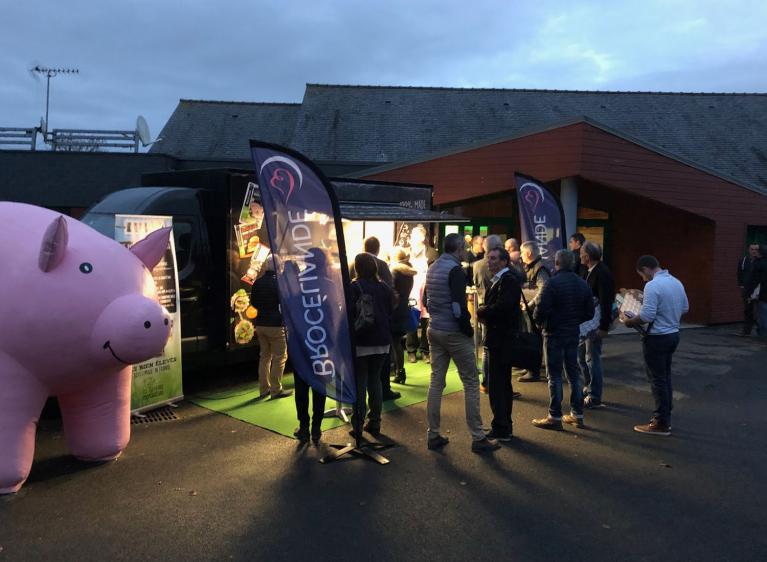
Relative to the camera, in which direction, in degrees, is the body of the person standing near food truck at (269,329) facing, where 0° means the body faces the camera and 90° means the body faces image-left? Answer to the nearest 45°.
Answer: approximately 225°

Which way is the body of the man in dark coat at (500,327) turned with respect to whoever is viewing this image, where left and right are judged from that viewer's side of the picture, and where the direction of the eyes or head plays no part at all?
facing to the left of the viewer

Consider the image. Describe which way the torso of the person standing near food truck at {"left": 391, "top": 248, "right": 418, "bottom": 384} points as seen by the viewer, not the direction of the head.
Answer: away from the camera

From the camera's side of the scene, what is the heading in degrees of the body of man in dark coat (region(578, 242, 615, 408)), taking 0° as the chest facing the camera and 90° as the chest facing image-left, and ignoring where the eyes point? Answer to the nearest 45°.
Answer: approximately 90°

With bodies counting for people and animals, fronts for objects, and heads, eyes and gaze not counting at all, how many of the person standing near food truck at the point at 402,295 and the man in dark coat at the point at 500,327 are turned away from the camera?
1

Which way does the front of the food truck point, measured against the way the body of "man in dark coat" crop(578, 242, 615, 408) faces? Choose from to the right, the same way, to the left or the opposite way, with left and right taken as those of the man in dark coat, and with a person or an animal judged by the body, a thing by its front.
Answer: to the left

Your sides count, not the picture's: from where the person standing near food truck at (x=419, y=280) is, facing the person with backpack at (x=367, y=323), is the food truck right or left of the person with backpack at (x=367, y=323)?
right

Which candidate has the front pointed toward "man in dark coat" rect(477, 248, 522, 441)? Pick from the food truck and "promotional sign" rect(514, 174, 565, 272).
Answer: the promotional sign

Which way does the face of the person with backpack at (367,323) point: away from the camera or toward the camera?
away from the camera

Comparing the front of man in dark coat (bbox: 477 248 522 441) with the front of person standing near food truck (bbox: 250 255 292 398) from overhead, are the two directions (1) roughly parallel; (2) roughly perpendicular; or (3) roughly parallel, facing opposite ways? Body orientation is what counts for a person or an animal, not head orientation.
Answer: roughly perpendicular

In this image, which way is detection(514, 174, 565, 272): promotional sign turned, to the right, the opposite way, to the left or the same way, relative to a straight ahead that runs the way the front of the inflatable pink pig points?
to the right

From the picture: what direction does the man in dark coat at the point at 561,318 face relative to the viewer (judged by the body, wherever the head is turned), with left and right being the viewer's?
facing away from the viewer and to the left of the viewer

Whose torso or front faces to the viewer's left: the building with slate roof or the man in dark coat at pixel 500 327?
the man in dark coat

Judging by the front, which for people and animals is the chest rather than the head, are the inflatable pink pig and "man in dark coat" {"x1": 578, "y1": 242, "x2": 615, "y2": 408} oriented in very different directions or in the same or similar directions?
very different directions
